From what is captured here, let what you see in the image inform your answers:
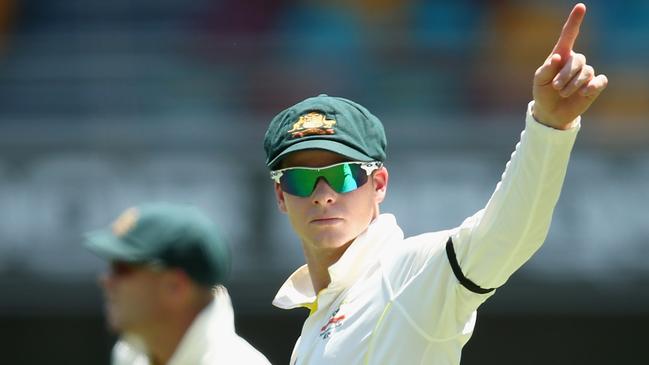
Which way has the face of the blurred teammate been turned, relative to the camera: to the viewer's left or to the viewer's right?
to the viewer's left

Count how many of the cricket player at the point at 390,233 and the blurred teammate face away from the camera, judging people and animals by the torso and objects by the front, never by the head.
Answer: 0

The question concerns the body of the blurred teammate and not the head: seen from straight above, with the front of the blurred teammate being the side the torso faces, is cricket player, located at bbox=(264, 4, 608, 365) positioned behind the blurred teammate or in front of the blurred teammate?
behind

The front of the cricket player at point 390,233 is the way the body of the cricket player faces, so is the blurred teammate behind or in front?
in front

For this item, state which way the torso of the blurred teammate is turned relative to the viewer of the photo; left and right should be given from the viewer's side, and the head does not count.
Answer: facing to the left of the viewer

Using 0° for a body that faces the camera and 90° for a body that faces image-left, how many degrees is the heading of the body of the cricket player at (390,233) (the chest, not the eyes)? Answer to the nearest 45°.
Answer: approximately 45°
